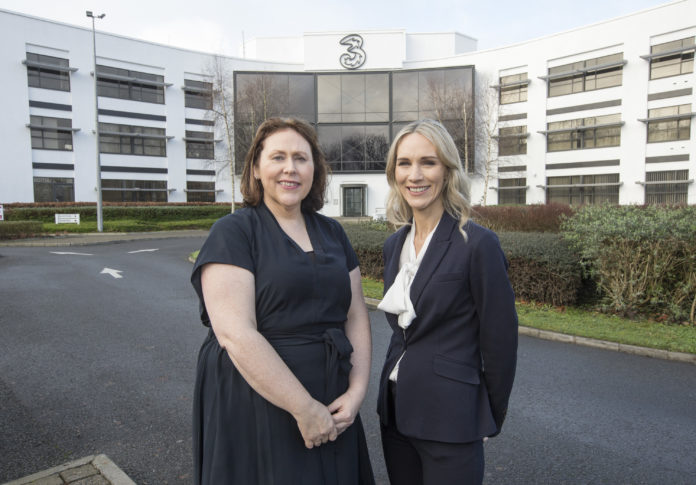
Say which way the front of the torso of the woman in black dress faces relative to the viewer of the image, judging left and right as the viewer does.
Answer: facing the viewer and to the right of the viewer

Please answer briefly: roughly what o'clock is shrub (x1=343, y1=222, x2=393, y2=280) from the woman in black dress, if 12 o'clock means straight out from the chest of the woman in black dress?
The shrub is roughly at 8 o'clock from the woman in black dress.

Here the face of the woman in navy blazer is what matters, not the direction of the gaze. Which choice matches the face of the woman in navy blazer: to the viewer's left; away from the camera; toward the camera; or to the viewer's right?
toward the camera

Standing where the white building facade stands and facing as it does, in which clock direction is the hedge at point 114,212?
The hedge is roughly at 2 o'clock from the white building facade.

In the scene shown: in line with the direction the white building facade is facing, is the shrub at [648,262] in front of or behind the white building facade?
in front

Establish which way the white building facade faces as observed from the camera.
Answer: facing the viewer

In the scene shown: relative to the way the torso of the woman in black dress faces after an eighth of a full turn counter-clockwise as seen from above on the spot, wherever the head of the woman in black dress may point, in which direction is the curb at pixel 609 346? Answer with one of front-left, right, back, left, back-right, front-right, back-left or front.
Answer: front-left

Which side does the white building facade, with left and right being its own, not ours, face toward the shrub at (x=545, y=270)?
front

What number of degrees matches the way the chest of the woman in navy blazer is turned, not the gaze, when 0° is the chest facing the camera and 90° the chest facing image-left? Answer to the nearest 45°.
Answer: approximately 45°

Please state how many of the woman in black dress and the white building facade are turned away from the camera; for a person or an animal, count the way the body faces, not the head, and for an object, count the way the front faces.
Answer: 0

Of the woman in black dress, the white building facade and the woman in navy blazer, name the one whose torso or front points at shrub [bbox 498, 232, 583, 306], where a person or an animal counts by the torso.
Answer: the white building facade

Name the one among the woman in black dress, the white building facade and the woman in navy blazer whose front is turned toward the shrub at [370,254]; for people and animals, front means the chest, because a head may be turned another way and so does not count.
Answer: the white building facade
